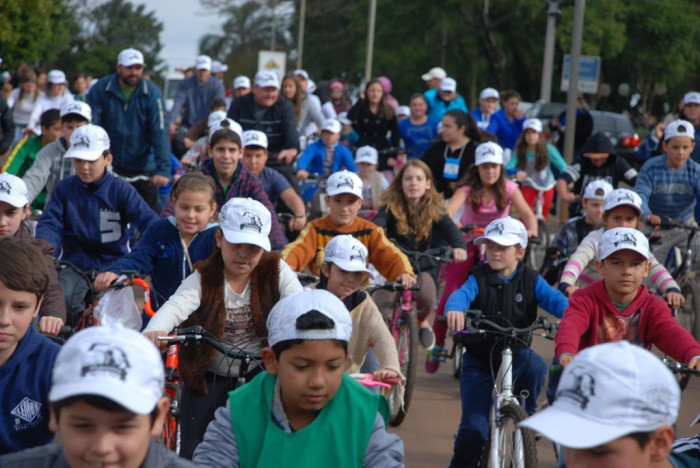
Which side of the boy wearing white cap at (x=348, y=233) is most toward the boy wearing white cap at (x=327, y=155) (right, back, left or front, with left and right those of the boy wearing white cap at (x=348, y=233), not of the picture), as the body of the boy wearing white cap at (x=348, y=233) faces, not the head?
back

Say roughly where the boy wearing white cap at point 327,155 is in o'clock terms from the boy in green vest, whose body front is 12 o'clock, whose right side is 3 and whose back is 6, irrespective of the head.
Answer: The boy wearing white cap is roughly at 6 o'clock from the boy in green vest.

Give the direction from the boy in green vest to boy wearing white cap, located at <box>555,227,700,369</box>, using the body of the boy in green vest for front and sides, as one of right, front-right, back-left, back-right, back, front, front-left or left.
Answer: back-left

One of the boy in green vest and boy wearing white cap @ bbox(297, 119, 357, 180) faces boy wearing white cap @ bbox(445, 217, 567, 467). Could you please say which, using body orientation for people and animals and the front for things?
boy wearing white cap @ bbox(297, 119, 357, 180)

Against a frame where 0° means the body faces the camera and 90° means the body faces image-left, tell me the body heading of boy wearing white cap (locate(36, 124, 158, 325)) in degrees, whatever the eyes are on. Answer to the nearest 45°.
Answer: approximately 0°

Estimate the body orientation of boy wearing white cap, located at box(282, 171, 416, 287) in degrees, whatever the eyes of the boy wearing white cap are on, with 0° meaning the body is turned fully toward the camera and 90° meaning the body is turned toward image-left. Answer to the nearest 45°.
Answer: approximately 0°

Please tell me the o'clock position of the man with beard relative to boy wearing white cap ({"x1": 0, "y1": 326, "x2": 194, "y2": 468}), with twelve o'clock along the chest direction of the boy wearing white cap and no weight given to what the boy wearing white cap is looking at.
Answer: The man with beard is roughly at 6 o'clock from the boy wearing white cap.

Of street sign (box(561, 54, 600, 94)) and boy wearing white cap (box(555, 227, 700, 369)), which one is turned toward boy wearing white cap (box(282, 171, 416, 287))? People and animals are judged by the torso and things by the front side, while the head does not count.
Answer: the street sign

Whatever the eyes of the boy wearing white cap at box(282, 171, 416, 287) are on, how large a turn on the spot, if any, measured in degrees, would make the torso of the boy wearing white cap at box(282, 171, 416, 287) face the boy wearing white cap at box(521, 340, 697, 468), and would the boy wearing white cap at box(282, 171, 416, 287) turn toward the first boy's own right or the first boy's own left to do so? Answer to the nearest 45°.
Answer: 0° — they already face them

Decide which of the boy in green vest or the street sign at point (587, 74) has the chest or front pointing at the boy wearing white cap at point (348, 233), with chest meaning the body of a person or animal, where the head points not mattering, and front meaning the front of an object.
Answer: the street sign
